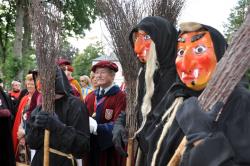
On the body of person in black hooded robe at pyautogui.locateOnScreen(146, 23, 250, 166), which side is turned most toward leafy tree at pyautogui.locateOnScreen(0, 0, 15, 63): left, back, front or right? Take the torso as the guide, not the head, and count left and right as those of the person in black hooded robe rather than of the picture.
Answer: right

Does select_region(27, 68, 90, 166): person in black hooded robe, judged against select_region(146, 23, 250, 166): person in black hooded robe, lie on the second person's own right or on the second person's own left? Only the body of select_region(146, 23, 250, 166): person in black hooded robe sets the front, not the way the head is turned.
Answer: on the second person's own right

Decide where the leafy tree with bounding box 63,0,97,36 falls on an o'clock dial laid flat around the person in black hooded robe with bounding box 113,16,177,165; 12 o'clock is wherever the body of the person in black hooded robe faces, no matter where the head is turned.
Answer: The leafy tree is roughly at 4 o'clock from the person in black hooded robe.

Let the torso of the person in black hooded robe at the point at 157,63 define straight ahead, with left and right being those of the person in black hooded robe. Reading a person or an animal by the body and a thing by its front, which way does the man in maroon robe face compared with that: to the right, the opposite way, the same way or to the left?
the same way

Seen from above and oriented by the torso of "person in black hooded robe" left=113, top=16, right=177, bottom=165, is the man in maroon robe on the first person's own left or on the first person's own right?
on the first person's own right

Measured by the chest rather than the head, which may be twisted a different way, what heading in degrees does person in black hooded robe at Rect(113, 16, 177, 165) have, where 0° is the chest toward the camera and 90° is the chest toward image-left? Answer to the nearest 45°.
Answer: approximately 45°

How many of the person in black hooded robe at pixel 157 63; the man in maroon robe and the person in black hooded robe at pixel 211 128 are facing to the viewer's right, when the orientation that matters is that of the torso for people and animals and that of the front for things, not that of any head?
0

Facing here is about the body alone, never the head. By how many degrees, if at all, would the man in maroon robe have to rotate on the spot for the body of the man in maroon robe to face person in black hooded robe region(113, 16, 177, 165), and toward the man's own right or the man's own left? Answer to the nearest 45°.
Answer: approximately 45° to the man's own left

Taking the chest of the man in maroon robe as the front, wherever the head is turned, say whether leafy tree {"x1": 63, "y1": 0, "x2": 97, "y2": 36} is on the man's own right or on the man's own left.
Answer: on the man's own right

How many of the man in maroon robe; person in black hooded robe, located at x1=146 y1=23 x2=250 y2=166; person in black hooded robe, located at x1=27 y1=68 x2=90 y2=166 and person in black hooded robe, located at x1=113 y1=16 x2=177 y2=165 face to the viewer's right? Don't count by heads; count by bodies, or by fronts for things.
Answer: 0

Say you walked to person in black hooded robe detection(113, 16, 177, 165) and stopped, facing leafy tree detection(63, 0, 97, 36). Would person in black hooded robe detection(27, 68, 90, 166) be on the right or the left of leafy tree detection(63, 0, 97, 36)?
left

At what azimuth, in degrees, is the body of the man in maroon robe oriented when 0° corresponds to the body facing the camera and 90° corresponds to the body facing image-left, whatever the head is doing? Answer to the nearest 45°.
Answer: approximately 45°

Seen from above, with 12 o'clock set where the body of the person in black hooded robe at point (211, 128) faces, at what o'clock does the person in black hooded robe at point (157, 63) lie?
the person in black hooded robe at point (157, 63) is roughly at 4 o'clock from the person in black hooded robe at point (211, 128).

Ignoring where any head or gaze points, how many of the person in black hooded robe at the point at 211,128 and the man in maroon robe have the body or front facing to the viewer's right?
0

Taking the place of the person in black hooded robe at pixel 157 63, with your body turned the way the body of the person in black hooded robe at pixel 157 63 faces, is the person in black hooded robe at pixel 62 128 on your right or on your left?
on your right

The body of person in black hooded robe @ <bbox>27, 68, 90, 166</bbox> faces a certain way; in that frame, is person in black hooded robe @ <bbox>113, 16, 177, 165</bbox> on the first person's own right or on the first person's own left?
on the first person's own left
